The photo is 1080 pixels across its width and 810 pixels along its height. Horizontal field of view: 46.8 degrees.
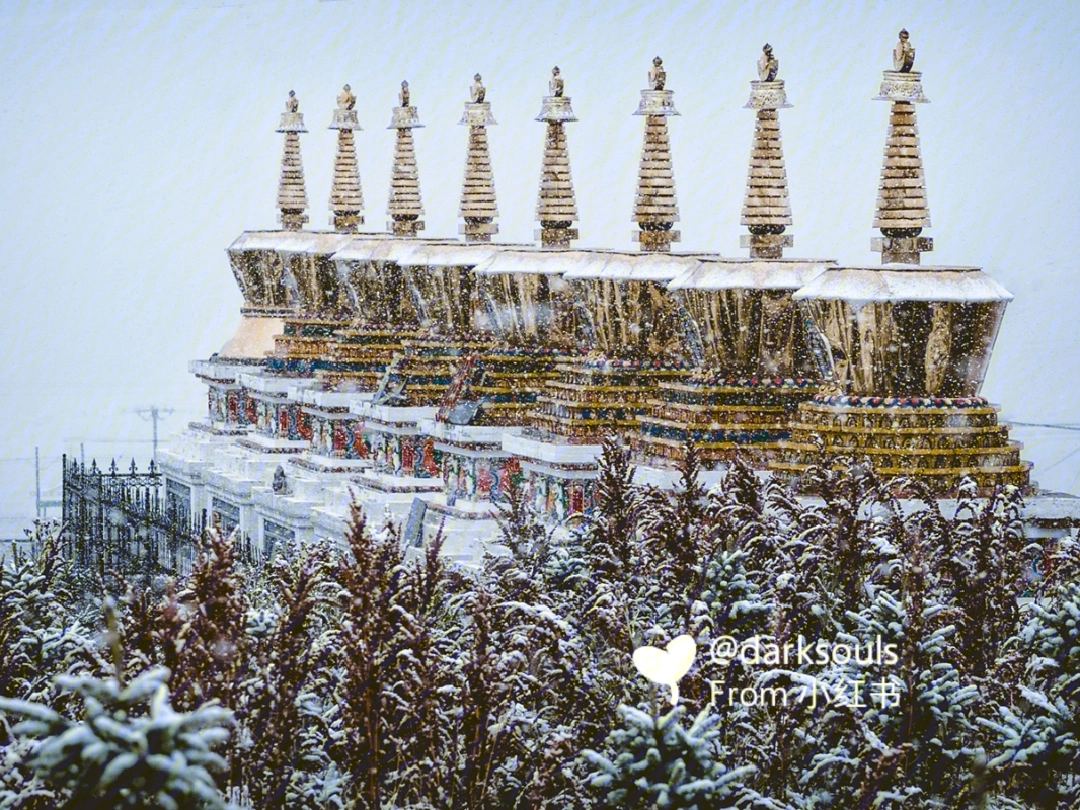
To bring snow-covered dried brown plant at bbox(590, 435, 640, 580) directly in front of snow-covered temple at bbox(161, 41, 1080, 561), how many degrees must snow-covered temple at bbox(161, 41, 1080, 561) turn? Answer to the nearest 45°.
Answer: approximately 45° to its left

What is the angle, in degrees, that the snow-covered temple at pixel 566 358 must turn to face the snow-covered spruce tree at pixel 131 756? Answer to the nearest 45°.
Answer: approximately 45° to its left

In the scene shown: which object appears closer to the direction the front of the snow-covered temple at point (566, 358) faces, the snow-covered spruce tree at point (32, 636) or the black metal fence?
the snow-covered spruce tree

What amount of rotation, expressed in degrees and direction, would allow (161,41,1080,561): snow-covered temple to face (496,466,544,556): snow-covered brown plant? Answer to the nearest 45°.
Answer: approximately 45° to its left

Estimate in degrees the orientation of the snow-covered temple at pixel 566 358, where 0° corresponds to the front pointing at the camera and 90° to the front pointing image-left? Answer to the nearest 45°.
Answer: approximately 45°
